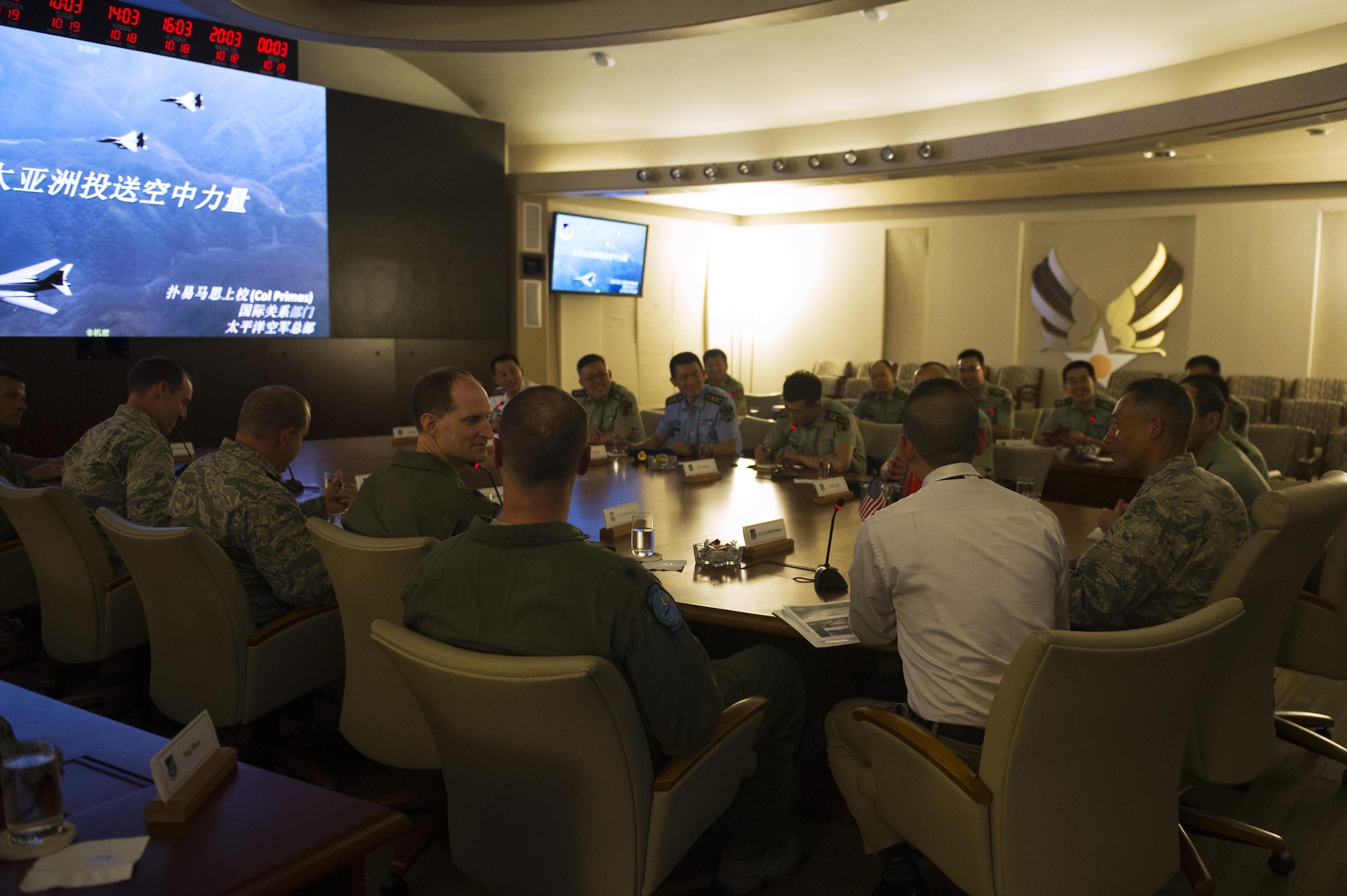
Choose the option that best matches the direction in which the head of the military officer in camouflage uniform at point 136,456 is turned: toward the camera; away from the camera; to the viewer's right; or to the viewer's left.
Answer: to the viewer's right

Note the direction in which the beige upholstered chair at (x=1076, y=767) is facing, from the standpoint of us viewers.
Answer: facing away from the viewer and to the left of the viewer

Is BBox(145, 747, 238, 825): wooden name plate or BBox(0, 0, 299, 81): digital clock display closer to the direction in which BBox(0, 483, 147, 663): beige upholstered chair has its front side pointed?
the digital clock display

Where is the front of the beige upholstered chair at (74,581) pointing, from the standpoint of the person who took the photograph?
facing away from the viewer and to the right of the viewer

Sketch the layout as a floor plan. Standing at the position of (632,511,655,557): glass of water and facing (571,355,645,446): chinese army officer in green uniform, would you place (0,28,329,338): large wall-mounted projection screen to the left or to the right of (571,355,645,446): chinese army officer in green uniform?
left

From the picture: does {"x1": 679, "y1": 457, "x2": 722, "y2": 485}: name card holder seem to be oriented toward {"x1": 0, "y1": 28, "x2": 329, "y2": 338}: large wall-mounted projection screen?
no

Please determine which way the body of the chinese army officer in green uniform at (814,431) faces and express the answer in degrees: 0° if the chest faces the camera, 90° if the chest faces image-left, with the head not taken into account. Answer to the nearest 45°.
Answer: approximately 45°

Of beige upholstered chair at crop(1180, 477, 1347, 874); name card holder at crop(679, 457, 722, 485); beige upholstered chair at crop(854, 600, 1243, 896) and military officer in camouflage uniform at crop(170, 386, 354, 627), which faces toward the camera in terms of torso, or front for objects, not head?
the name card holder

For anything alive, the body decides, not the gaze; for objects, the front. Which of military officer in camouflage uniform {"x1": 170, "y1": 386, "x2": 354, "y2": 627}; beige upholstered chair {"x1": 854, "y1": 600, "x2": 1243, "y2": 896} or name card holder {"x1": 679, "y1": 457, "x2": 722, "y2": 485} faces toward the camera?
the name card holder

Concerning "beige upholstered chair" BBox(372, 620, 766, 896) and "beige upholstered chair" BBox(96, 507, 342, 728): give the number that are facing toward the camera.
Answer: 0

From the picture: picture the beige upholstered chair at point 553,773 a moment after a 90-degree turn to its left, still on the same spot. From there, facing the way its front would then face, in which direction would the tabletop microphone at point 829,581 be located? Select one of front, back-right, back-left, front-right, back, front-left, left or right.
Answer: right

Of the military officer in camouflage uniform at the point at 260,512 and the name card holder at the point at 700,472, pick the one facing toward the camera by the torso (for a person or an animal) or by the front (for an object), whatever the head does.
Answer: the name card holder

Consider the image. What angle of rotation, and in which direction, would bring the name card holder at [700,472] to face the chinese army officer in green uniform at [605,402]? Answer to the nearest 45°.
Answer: approximately 180°

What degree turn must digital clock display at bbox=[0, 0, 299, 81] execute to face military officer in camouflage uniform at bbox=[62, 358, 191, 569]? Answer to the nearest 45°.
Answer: approximately 45° to its right

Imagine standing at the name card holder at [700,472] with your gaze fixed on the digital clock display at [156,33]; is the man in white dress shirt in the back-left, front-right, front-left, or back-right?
back-left

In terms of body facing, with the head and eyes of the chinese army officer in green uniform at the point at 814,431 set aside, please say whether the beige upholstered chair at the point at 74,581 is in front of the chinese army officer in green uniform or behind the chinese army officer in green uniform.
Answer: in front

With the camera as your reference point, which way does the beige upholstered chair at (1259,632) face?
facing away from the viewer and to the left of the viewer

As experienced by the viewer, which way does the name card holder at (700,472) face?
facing the viewer

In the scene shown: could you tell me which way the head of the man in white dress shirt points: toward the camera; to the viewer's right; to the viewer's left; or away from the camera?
away from the camera

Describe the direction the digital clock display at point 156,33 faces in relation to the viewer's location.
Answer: facing the viewer and to the right of the viewer
